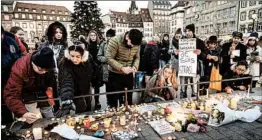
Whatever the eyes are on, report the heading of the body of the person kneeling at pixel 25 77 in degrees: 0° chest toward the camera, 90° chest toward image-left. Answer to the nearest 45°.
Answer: approximately 315°

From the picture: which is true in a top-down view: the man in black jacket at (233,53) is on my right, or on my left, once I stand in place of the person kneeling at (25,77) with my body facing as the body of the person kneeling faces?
on my left

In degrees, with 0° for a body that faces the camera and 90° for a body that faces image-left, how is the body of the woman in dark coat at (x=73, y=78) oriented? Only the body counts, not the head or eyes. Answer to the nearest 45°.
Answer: approximately 0°

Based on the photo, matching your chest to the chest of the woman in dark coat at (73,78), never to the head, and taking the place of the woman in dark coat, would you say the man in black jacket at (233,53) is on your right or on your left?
on your left

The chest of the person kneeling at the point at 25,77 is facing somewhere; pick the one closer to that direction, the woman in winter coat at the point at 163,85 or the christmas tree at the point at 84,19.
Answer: the woman in winter coat

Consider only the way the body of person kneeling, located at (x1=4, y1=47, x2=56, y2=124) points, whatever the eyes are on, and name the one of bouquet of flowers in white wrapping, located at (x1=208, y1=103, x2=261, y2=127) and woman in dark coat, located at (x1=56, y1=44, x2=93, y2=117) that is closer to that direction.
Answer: the bouquet of flowers in white wrapping

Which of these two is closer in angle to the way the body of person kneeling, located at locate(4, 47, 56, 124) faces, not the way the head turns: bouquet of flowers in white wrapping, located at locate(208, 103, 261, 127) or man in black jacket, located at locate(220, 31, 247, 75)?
the bouquet of flowers in white wrapping

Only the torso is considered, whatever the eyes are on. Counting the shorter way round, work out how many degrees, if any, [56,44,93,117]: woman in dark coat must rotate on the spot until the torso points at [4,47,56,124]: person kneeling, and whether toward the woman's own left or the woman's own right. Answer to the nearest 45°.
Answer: approximately 45° to the woman's own right

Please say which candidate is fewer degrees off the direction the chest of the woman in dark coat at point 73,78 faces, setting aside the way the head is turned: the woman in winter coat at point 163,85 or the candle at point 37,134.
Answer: the candle
